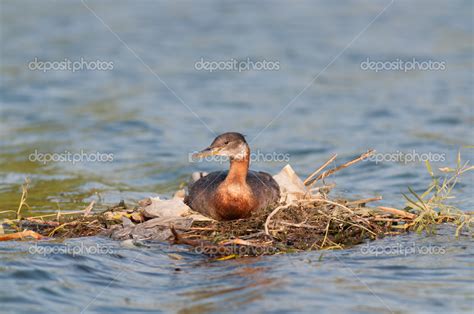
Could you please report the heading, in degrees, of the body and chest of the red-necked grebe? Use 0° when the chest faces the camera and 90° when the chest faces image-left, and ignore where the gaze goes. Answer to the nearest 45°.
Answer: approximately 0°
